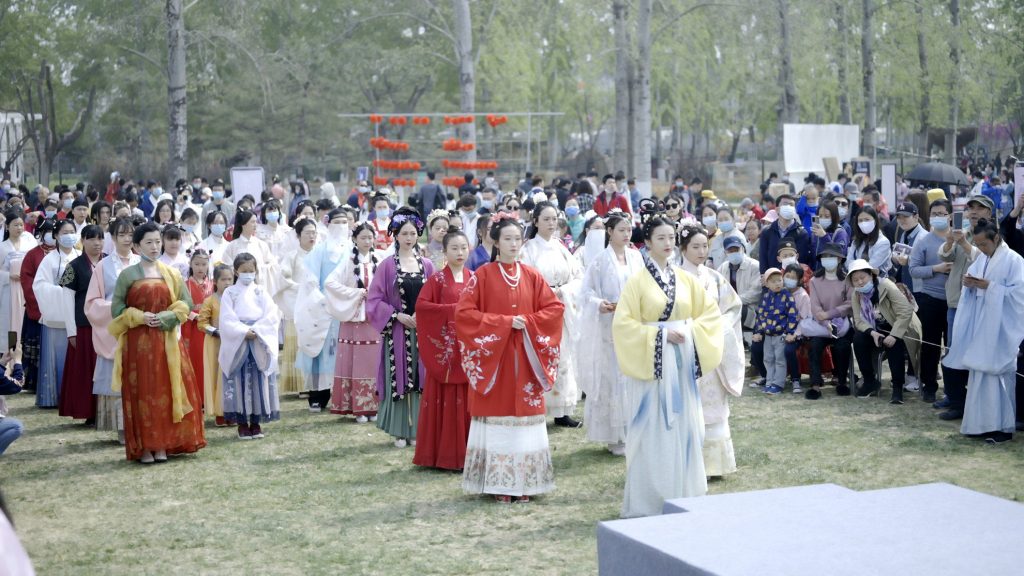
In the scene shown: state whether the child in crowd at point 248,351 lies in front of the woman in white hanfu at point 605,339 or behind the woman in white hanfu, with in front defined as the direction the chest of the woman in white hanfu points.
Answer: behind

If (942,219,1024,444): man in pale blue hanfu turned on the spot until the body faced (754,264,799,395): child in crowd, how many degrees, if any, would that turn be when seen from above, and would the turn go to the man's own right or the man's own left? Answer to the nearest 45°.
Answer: approximately 90° to the man's own right

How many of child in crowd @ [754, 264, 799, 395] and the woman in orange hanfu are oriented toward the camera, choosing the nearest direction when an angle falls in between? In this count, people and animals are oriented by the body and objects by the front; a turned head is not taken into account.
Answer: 2

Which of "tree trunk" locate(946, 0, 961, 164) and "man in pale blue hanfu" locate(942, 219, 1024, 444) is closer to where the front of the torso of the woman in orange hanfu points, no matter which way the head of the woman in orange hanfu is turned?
the man in pale blue hanfu

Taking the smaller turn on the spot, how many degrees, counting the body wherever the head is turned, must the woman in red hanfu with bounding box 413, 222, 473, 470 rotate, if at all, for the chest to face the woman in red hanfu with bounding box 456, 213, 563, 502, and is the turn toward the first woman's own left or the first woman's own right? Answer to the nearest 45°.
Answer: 0° — they already face them

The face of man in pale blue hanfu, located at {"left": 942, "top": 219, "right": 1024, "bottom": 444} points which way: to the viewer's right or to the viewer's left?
to the viewer's left

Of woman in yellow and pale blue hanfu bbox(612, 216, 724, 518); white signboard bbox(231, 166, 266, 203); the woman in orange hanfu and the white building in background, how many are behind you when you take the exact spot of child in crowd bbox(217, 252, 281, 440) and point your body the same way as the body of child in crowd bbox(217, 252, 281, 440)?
2

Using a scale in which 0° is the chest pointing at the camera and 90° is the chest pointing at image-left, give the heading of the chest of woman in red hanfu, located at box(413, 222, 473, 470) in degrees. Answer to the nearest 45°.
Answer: approximately 315°

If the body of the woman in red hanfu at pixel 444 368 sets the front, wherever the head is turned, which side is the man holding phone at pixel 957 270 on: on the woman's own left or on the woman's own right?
on the woman's own left
